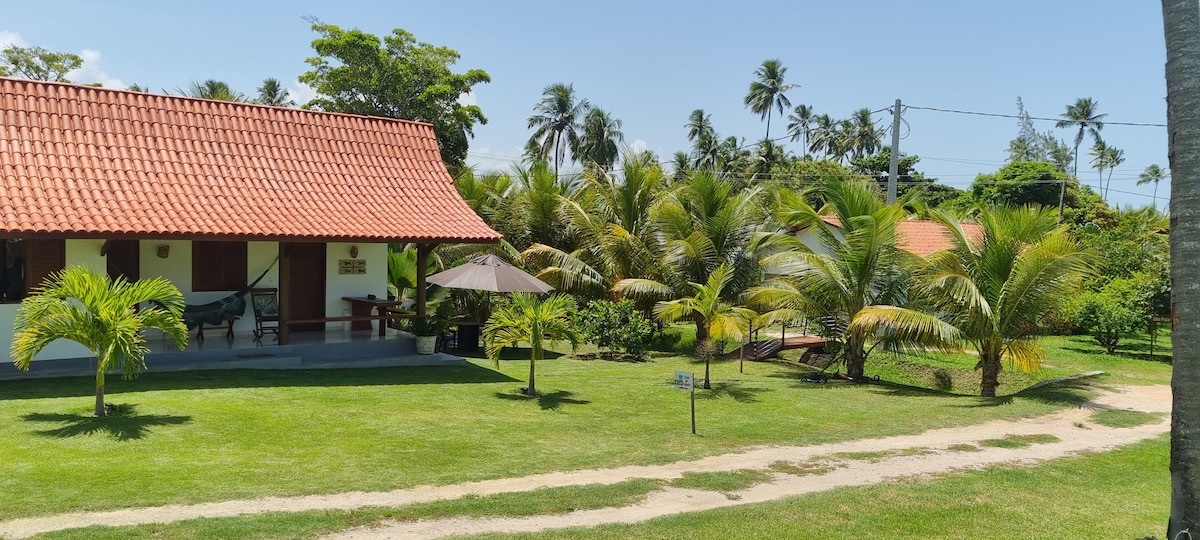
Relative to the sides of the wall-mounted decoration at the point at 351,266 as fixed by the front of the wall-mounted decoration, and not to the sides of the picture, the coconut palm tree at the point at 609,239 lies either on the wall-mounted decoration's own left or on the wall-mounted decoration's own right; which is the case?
on the wall-mounted decoration's own left

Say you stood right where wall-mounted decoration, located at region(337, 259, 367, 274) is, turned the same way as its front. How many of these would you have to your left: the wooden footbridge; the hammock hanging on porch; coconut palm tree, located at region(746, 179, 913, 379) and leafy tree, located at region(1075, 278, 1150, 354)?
3

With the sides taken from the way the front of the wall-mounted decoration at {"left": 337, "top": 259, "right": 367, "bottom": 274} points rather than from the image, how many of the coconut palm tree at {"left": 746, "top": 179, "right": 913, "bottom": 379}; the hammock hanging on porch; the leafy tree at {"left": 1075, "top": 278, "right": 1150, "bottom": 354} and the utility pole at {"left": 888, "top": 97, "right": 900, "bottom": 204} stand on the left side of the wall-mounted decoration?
3

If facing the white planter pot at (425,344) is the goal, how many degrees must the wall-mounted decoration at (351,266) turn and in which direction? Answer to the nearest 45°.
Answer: approximately 45° to its left

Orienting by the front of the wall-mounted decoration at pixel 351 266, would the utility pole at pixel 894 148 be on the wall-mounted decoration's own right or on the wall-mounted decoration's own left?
on the wall-mounted decoration's own left

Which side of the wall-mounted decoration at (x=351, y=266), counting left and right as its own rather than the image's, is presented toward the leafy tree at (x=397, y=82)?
back

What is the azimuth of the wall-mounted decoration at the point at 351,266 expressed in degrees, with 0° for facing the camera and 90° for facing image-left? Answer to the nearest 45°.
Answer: approximately 0°

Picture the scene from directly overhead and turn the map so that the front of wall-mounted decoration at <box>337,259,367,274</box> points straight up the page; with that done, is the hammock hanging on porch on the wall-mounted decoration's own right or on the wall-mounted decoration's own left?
on the wall-mounted decoration's own right

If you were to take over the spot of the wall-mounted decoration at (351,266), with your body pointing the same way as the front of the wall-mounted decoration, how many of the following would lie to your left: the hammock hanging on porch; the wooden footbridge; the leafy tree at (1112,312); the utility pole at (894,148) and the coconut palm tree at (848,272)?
4

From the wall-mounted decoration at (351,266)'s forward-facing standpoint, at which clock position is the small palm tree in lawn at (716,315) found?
The small palm tree in lawn is roughly at 10 o'clock from the wall-mounted decoration.
